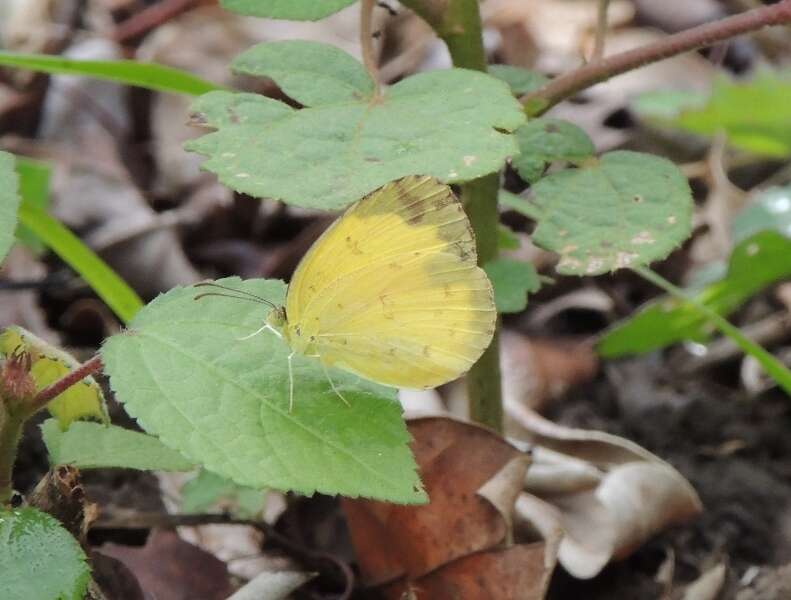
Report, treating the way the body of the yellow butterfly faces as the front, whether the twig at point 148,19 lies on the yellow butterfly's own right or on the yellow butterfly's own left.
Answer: on the yellow butterfly's own right

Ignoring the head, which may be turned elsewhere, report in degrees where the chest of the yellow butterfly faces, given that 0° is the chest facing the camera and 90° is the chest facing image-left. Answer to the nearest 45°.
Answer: approximately 90°

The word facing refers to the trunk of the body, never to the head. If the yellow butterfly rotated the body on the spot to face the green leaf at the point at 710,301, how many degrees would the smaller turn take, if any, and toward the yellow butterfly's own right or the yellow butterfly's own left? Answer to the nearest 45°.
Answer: approximately 135° to the yellow butterfly's own right

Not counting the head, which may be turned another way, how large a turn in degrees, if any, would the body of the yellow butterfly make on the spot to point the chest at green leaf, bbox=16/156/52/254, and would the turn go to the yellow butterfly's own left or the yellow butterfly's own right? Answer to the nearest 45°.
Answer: approximately 45° to the yellow butterfly's own right
